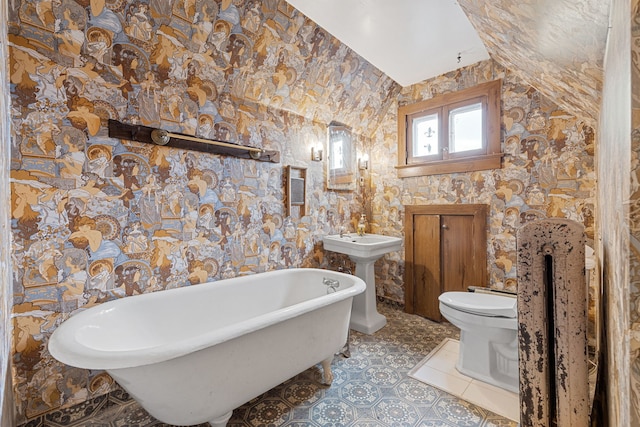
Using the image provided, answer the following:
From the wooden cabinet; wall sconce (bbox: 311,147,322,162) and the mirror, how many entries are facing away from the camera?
0

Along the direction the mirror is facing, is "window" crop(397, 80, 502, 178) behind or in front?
in front

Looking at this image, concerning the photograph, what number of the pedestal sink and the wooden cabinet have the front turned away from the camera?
0

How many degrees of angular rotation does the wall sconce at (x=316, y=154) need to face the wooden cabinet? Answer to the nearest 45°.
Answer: approximately 45° to its left

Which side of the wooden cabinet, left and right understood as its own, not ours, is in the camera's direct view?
front

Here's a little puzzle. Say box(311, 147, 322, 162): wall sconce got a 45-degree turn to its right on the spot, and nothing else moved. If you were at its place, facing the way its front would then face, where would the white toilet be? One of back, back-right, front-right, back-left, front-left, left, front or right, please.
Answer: front-left

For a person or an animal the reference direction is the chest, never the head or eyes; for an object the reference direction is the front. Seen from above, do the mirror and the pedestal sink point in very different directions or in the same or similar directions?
same or similar directions

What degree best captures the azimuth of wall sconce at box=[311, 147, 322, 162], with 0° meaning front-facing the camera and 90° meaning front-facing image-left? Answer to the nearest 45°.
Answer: approximately 315°

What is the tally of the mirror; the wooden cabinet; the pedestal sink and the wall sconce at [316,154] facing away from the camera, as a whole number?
0

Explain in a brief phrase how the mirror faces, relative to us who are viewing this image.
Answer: facing the viewer and to the right of the viewer

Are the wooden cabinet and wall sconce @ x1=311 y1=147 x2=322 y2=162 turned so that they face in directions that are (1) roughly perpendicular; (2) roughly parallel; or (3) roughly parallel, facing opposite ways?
roughly perpendicular

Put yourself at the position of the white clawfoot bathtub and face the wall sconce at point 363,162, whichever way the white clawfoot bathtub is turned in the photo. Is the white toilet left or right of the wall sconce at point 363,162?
right
